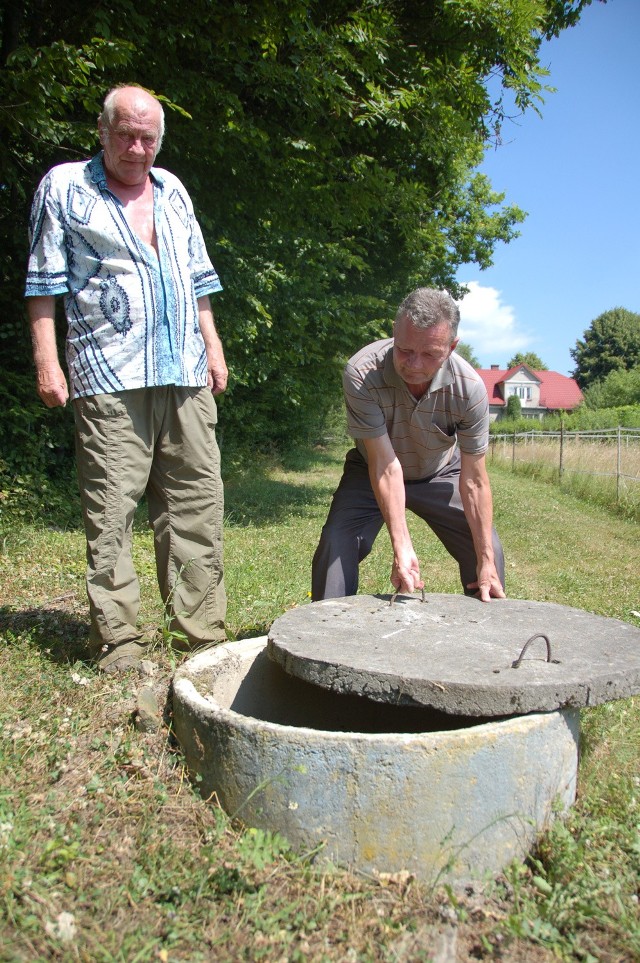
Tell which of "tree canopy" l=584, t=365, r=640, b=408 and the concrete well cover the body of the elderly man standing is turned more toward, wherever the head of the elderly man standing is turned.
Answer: the concrete well cover

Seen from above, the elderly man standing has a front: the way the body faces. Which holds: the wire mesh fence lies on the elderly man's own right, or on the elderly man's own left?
on the elderly man's own left

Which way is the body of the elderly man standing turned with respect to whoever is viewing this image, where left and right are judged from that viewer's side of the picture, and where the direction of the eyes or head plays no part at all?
facing the viewer and to the right of the viewer

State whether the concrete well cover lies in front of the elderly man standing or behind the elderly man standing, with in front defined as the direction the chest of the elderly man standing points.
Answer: in front

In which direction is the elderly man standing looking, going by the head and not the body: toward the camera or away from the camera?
toward the camera

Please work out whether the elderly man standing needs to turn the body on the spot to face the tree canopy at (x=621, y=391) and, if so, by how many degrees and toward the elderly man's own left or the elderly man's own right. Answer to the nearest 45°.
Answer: approximately 90° to the elderly man's own left

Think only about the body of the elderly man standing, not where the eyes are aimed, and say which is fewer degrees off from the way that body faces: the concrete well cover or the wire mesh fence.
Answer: the concrete well cover
